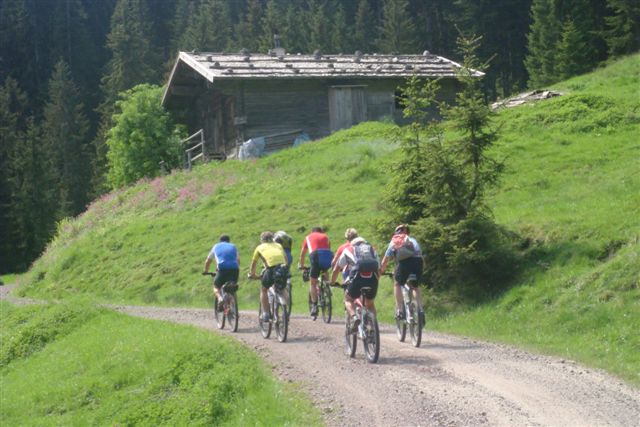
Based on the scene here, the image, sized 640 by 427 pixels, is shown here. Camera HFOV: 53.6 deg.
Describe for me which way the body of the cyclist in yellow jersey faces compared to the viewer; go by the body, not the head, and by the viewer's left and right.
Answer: facing away from the viewer and to the left of the viewer

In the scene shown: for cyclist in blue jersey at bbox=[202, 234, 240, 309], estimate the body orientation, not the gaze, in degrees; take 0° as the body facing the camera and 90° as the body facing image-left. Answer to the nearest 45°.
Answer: approximately 135°

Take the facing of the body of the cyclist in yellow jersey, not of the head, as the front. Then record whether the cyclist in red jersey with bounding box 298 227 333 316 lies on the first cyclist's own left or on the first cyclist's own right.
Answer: on the first cyclist's own right

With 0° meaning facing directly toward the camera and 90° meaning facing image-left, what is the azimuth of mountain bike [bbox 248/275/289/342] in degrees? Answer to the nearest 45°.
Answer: approximately 135°

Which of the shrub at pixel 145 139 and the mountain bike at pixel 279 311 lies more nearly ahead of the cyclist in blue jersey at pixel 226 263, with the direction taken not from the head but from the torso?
the shrub

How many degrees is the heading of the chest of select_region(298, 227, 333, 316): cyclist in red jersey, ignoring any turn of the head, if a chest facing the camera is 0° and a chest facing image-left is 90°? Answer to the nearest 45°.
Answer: approximately 135°

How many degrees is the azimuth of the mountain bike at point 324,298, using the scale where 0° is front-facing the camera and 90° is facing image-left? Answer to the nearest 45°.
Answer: approximately 135°

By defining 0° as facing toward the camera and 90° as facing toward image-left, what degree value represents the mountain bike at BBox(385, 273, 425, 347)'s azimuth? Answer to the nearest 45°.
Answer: approximately 135°
